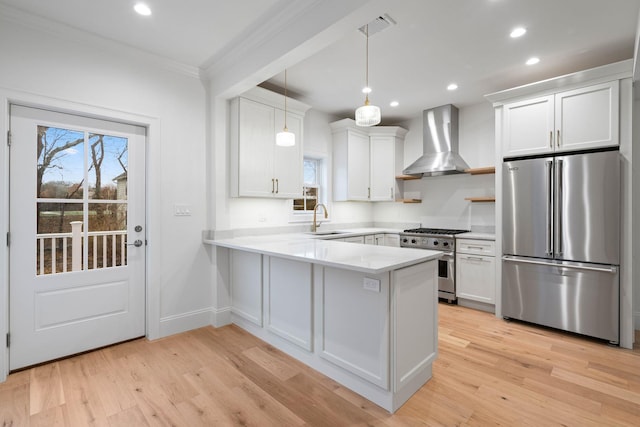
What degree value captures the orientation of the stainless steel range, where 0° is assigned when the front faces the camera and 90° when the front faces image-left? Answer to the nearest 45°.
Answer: approximately 45°

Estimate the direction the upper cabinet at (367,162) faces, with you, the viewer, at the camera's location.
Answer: facing the viewer

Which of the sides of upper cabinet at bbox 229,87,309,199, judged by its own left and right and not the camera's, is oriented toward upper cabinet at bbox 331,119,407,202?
left

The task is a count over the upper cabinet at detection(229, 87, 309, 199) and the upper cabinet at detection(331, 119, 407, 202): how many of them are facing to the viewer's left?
0

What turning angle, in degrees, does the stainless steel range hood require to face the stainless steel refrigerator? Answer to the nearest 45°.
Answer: approximately 90° to its left

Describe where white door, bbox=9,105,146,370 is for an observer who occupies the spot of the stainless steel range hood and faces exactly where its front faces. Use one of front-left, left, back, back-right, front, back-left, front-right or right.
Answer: front

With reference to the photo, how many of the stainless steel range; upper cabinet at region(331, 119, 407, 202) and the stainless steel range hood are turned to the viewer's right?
0

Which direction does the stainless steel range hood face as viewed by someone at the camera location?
facing the viewer and to the left of the viewer

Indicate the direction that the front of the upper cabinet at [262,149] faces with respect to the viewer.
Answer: facing the viewer and to the right of the viewer

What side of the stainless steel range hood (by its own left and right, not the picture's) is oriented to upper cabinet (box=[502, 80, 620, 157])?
left
